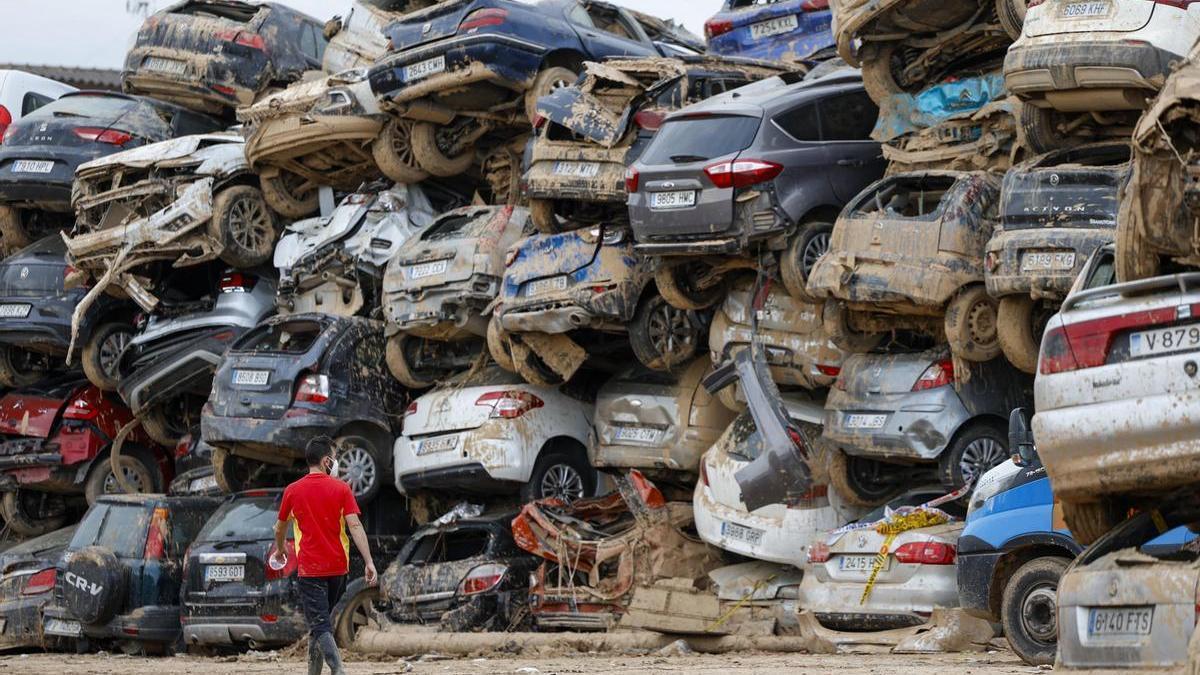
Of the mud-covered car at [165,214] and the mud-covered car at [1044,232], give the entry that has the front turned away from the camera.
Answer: the mud-covered car at [1044,232]

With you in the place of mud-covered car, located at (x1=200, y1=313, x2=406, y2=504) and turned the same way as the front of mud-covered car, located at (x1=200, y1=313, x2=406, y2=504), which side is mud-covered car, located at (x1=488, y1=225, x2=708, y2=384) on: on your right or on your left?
on your right

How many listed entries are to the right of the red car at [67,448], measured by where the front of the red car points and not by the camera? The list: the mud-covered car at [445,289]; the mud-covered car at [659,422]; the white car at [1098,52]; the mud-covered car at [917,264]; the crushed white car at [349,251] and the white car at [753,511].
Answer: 6

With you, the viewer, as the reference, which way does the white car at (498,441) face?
facing away from the viewer and to the right of the viewer

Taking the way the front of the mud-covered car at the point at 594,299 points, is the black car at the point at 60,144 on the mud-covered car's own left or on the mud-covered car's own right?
on the mud-covered car's own left

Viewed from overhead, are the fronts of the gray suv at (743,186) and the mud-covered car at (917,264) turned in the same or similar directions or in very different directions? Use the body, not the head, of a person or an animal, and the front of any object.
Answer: same or similar directions

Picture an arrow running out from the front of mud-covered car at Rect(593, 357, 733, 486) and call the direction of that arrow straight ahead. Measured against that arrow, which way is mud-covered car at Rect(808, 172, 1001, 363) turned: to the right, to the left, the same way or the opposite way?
the same way

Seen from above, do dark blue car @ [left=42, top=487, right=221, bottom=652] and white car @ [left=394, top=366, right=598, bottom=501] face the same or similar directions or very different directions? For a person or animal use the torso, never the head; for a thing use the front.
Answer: same or similar directions

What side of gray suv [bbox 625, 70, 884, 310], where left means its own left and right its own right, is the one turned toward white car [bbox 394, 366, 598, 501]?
left

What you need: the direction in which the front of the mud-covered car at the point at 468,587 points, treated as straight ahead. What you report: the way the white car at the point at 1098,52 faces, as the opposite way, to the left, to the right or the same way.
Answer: the same way

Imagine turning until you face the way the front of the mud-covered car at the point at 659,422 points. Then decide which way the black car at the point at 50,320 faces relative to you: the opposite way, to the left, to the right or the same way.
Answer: the same way

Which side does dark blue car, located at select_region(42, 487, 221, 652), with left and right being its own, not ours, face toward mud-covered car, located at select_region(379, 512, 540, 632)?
right

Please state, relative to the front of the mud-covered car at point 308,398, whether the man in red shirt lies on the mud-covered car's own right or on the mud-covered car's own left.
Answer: on the mud-covered car's own right

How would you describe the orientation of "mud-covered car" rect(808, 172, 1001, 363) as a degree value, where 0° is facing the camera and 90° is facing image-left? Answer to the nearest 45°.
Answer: approximately 225°

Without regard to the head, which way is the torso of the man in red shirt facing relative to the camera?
away from the camera

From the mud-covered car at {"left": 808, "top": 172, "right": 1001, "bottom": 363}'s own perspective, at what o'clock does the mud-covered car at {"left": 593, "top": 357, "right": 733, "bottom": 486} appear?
the mud-covered car at {"left": 593, "top": 357, "right": 733, "bottom": 486} is roughly at 9 o'clock from the mud-covered car at {"left": 808, "top": 172, "right": 1001, "bottom": 363}.
